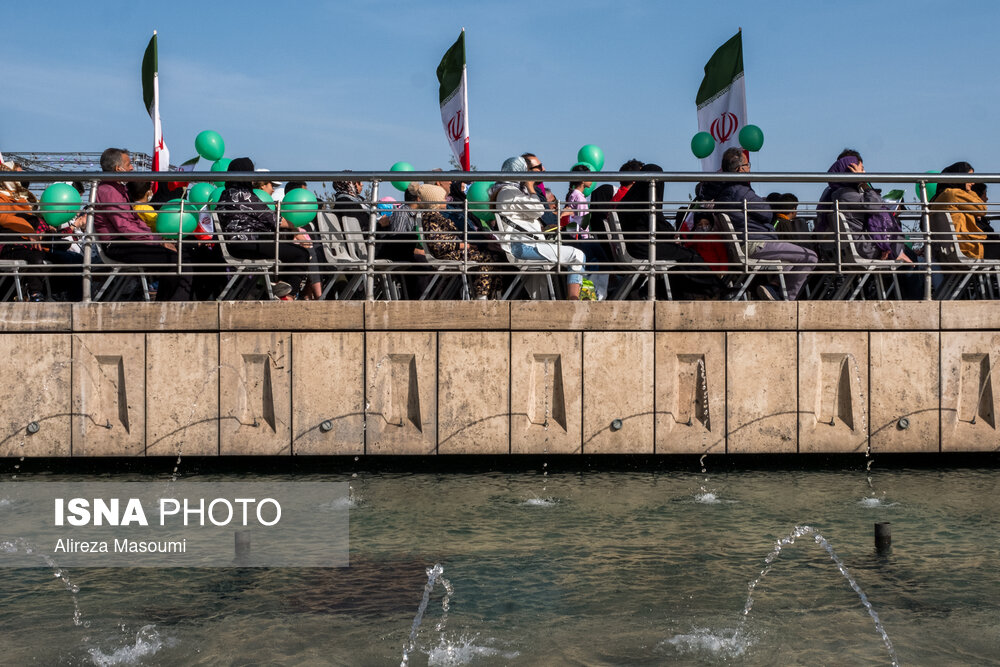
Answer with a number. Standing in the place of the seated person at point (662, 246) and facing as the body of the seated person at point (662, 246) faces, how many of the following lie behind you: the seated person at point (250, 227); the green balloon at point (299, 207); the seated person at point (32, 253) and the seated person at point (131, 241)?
4

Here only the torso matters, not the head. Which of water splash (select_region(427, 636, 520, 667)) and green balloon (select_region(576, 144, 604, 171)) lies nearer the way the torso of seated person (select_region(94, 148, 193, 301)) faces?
the green balloon

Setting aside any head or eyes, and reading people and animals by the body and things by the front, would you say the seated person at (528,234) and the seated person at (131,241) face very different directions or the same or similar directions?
same or similar directions

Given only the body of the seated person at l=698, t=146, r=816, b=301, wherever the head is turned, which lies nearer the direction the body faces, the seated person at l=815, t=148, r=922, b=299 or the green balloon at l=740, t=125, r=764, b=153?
the seated person

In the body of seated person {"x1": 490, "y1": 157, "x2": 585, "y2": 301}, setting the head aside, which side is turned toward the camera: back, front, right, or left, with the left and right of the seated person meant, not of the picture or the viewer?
right

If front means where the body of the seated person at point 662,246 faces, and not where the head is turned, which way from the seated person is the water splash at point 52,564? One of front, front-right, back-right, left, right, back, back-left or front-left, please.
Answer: back-right

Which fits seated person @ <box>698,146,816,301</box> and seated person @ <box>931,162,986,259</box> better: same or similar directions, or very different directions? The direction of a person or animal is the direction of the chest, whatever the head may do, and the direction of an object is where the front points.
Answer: same or similar directions

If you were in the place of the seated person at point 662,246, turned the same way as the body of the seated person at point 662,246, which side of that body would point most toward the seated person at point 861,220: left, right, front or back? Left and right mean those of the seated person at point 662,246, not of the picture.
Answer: front

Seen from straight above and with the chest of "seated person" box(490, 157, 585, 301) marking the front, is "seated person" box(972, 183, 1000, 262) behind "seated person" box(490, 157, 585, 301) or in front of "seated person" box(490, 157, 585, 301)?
in front

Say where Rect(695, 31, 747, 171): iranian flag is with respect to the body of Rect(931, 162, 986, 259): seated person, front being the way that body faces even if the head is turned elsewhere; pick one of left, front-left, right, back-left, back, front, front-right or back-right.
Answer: back-left

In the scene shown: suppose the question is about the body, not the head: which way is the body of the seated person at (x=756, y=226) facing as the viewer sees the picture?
to the viewer's right

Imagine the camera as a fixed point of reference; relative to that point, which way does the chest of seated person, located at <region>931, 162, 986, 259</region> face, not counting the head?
to the viewer's right

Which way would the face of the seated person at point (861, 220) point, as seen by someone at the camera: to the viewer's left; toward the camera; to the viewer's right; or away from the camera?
to the viewer's right

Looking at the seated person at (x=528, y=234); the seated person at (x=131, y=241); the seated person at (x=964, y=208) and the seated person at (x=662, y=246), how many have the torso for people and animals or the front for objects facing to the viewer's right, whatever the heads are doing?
4

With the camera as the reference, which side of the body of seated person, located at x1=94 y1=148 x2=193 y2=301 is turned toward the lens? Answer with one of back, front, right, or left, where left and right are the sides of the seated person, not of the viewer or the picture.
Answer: right

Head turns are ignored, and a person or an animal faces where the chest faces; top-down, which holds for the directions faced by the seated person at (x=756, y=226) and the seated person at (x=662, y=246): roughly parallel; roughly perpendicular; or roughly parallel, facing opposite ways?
roughly parallel

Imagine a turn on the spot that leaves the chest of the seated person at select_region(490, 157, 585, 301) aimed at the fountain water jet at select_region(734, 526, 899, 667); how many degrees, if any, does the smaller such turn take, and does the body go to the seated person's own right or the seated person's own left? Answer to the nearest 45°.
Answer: approximately 45° to the seated person's own right

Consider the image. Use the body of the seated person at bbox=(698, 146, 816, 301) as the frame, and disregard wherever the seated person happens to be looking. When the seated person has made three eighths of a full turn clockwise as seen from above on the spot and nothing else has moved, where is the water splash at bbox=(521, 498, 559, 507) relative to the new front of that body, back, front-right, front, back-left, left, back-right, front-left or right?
front
